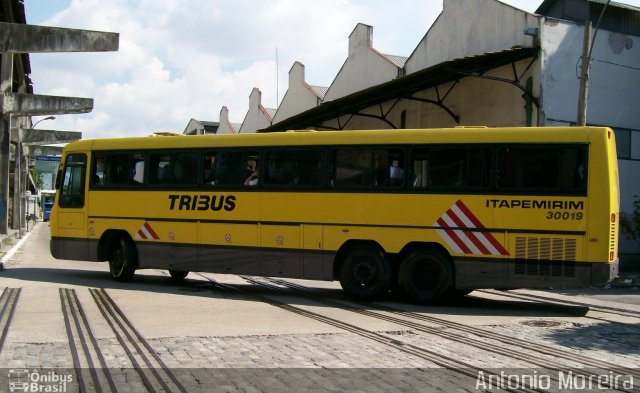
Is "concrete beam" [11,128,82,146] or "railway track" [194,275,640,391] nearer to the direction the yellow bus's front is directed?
the concrete beam

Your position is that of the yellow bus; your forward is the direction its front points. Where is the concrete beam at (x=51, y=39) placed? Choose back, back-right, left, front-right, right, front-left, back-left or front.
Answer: front-right

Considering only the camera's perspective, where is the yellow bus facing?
facing to the left of the viewer

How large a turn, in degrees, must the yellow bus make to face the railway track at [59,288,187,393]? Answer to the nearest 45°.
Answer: approximately 45° to its left

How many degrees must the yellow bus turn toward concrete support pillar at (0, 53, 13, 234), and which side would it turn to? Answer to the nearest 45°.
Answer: approximately 45° to its right

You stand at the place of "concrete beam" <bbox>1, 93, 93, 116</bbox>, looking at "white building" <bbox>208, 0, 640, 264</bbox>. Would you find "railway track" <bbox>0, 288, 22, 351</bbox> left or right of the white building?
right

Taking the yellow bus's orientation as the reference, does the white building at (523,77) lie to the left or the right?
on its right

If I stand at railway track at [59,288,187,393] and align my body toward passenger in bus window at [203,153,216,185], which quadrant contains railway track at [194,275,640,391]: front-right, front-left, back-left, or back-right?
front-right
